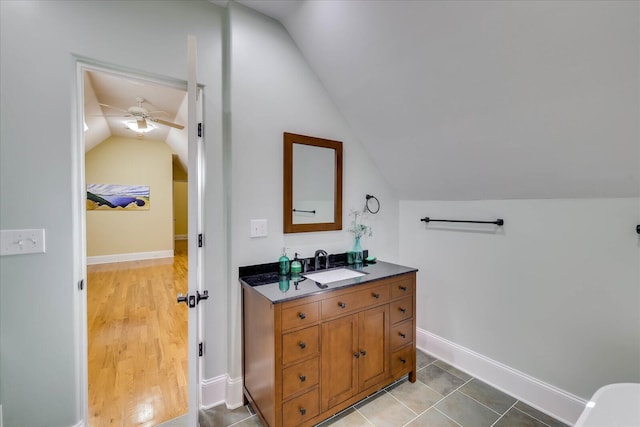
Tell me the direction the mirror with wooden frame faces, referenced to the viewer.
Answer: facing the viewer and to the right of the viewer

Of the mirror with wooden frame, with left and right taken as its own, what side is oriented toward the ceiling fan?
back

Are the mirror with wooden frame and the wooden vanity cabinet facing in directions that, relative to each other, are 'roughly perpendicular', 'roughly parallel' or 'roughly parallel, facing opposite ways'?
roughly parallel

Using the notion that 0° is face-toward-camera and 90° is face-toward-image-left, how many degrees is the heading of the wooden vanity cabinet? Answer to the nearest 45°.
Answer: approximately 315°

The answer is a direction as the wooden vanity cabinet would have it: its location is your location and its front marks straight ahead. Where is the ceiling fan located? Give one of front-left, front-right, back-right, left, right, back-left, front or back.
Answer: back

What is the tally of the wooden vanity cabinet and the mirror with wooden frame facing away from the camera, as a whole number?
0
